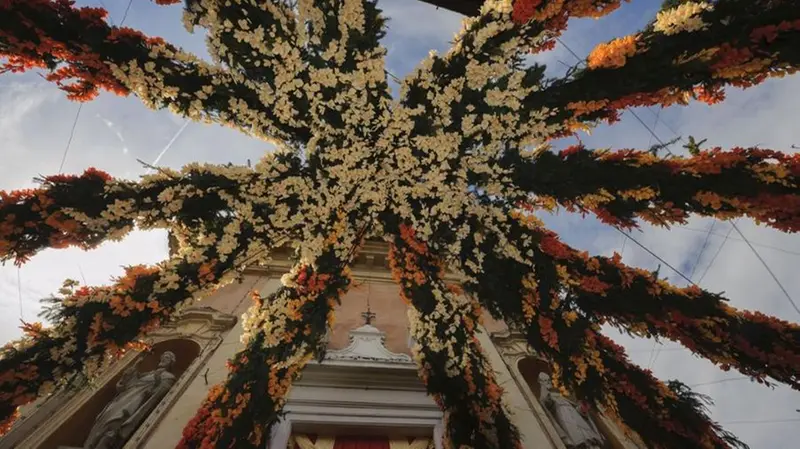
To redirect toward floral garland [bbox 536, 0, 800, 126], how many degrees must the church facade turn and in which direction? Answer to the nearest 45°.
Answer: approximately 45° to its left

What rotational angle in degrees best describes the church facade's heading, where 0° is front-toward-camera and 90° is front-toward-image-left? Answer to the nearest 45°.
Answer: approximately 0°

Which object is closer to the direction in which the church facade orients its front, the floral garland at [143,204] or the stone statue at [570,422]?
the floral garland

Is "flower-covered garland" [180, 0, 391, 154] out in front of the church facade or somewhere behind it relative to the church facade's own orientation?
in front

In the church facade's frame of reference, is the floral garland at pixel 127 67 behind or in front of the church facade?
in front

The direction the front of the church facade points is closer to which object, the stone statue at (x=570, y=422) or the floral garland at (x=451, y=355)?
the floral garland

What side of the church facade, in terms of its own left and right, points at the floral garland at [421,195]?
front

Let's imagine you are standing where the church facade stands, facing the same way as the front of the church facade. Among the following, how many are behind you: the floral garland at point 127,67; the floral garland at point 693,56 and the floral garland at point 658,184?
0
